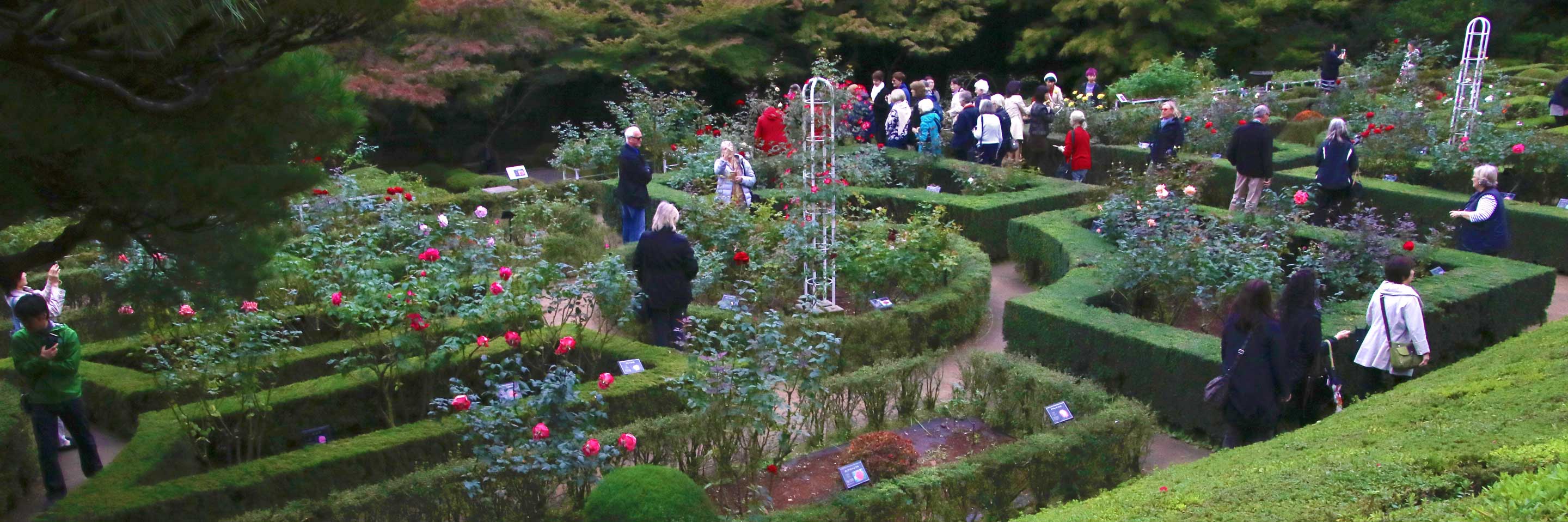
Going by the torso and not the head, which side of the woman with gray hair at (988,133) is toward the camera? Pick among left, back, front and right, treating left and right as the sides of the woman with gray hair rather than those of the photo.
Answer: back

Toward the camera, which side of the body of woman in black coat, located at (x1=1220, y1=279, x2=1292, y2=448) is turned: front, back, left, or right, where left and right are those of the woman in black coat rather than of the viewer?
back

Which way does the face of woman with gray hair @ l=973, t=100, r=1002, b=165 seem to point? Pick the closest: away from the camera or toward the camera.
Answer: away from the camera

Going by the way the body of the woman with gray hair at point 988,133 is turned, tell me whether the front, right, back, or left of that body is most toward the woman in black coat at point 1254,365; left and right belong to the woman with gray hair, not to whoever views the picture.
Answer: back

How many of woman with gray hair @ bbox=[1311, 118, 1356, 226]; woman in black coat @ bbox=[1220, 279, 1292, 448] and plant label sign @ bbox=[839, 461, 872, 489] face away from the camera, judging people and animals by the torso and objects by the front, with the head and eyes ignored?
2

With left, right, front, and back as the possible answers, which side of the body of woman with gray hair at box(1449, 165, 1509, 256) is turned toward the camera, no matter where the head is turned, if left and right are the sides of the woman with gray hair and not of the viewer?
left

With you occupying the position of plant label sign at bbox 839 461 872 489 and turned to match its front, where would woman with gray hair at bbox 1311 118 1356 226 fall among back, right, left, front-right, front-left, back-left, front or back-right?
back-left

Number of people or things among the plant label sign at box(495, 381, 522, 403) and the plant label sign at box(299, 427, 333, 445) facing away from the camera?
0

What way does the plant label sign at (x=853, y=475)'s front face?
toward the camera

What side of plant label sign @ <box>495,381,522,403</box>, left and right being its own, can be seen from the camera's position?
front

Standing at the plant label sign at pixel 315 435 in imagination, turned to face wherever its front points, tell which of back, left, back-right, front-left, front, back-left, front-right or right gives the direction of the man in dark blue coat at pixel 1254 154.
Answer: left

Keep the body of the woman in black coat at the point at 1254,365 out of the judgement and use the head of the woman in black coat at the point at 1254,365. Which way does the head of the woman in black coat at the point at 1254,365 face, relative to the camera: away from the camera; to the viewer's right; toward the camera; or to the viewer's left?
away from the camera

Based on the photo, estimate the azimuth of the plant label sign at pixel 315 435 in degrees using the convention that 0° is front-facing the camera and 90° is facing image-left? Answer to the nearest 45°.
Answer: approximately 0°
